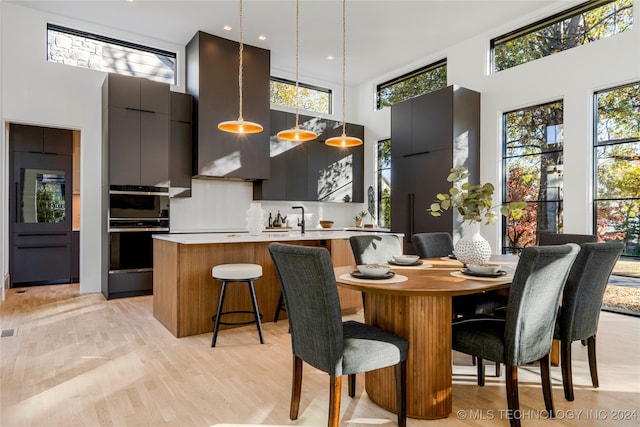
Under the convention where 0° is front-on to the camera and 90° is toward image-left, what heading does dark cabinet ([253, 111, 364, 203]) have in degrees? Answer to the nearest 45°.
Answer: approximately 315°

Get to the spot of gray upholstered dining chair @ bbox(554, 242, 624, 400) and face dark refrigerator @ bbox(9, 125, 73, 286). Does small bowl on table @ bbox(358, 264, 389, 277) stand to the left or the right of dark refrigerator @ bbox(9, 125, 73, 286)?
left

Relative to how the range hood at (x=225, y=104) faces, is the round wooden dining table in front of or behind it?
in front

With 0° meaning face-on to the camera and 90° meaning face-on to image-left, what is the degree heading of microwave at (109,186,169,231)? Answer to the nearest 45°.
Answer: approximately 0°

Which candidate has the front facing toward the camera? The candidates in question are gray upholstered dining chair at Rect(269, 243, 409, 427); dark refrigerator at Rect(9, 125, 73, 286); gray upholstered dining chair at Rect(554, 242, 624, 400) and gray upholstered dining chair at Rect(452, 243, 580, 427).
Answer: the dark refrigerator

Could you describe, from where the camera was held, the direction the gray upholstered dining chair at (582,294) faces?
facing away from the viewer and to the left of the viewer

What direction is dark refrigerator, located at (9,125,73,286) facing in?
toward the camera

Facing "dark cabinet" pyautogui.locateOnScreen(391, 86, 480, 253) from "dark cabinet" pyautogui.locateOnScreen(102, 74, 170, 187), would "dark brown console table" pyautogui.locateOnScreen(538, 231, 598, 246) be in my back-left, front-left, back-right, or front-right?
front-right

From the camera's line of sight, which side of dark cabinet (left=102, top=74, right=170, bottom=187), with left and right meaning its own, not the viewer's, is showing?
front

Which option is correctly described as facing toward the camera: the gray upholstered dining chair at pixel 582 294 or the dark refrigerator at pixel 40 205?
the dark refrigerator

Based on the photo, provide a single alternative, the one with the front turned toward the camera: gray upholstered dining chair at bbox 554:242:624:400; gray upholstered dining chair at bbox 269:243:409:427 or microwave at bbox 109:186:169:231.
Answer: the microwave

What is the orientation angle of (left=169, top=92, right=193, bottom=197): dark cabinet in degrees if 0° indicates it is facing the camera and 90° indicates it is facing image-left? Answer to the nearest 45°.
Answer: approximately 315°

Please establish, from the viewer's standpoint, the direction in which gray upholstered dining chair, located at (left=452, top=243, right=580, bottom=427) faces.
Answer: facing away from the viewer and to the left of the viewer

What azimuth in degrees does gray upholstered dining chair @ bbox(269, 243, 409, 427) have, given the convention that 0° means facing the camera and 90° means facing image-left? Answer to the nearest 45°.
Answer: approximately 225°

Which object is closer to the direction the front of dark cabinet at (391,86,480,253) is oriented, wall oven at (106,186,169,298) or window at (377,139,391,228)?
the wall oven

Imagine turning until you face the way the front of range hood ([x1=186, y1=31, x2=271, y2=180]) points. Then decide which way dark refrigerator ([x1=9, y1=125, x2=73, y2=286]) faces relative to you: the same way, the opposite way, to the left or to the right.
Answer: the same way

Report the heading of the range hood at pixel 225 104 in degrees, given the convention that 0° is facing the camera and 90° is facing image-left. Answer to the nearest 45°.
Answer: approximately 315°

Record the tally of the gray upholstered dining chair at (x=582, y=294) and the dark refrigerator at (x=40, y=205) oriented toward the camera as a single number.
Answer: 1

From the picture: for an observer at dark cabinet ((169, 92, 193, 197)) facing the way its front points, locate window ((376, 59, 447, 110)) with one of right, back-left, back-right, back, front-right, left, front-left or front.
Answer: front-left

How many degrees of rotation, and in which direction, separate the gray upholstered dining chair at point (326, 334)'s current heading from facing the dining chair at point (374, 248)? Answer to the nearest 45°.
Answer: approximately 45° to its left
